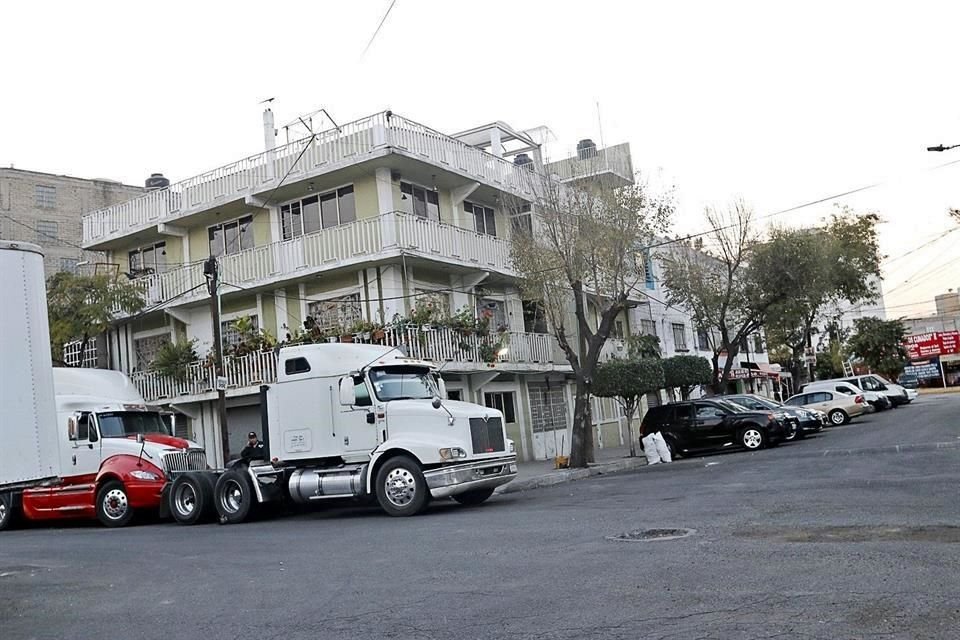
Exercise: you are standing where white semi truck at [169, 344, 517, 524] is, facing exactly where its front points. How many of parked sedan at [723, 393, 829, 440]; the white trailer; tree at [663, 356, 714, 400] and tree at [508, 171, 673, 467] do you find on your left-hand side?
3

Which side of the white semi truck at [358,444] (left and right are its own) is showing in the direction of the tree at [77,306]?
back

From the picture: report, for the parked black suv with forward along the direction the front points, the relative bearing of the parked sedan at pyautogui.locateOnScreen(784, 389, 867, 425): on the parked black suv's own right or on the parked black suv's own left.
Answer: on the parked black suv's own left

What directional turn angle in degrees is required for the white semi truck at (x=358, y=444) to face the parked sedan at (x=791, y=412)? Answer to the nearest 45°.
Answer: approximately 90° to its left

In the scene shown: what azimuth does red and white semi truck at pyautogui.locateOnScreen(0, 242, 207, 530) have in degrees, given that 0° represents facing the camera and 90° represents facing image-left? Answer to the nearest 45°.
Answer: approximately 315°

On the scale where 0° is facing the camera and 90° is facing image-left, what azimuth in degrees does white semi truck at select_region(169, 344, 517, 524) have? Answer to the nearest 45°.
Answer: approximately 315°

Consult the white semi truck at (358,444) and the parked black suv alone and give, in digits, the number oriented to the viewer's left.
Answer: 0

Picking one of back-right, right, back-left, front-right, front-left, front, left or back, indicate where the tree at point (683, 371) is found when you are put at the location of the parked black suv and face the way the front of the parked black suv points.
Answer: left

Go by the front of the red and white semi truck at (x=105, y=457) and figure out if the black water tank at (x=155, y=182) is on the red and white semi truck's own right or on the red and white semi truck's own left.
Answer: on the red and white semi truck's own left

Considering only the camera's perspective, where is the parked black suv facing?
facing to the right of the viewer
